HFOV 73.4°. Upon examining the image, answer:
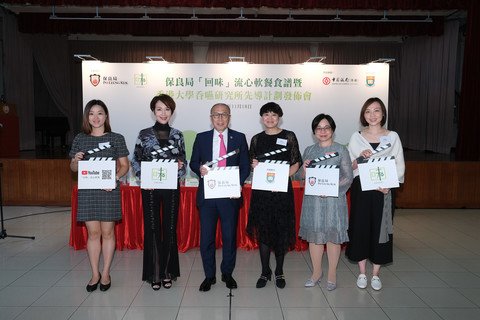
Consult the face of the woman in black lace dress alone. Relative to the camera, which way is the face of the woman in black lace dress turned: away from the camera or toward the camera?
toward the camera

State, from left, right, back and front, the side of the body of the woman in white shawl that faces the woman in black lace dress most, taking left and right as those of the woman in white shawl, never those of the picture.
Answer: right

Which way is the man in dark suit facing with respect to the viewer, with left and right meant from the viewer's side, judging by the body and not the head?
facing the viewer

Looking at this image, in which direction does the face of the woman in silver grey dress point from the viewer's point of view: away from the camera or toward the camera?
toward the camera

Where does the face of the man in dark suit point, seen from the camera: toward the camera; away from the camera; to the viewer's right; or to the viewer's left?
toward the camera

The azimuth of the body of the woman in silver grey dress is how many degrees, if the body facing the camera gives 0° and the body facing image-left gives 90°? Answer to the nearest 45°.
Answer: approximately 0°

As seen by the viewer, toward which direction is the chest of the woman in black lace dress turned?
toward the camera

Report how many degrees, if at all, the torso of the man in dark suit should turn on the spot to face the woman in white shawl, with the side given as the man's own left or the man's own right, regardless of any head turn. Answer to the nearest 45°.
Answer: approximately 90° to the man's own left

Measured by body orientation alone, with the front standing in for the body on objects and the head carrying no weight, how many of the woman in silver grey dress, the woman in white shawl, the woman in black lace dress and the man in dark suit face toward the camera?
4

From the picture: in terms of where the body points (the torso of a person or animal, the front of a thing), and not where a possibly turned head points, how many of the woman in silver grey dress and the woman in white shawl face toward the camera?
2

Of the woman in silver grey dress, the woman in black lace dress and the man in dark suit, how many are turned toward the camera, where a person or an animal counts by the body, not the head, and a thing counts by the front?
3

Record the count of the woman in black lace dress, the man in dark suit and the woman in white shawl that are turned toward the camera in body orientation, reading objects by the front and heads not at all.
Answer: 3
